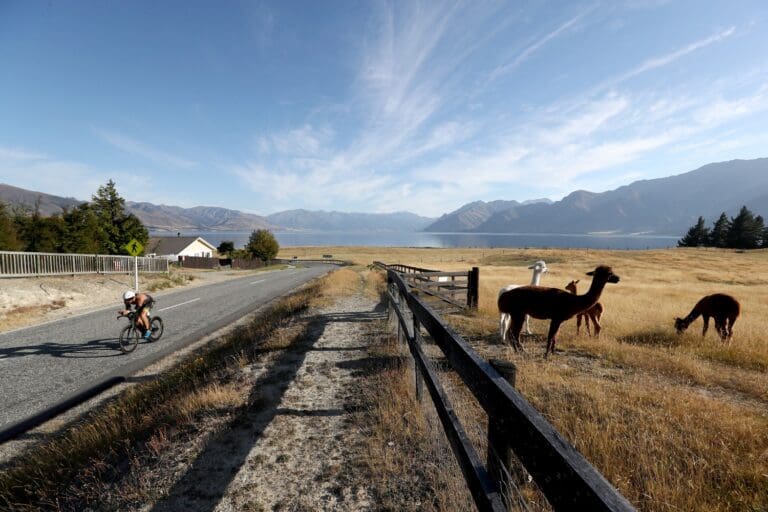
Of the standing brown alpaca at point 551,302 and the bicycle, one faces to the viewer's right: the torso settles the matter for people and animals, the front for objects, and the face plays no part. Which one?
the standing brown alpaca

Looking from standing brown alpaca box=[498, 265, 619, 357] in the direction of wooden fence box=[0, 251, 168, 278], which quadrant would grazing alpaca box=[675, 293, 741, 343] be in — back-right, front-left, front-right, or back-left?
back-right

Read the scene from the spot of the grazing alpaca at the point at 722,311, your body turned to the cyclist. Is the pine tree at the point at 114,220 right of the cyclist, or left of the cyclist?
right

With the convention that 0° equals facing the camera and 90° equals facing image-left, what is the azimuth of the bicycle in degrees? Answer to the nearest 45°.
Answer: approximately 45°

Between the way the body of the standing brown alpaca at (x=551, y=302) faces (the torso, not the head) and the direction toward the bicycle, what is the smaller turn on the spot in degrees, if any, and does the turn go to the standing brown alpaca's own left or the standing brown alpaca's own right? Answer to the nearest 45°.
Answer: approximately 180°

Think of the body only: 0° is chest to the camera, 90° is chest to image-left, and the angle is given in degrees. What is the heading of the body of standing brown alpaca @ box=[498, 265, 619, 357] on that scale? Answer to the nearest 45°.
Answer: approximately 270°

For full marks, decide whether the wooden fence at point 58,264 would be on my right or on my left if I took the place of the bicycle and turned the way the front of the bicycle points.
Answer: on my right

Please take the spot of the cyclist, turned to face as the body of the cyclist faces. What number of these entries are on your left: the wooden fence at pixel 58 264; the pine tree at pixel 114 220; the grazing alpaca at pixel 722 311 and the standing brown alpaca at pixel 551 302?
2

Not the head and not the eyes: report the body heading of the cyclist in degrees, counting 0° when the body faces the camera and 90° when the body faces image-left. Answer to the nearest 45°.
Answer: approximately 45°
